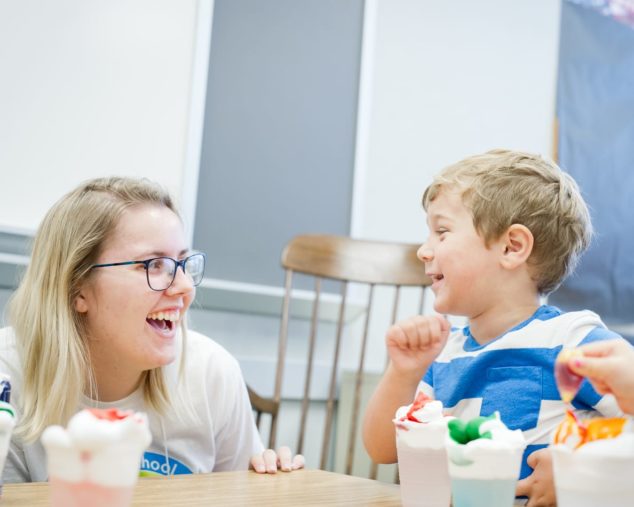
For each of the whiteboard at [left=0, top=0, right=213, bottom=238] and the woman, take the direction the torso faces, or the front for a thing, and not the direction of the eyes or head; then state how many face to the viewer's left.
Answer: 0

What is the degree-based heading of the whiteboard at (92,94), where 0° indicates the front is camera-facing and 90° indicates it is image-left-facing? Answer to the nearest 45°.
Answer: approximately 0°

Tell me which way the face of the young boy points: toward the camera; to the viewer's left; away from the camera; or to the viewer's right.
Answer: to the viewer's left

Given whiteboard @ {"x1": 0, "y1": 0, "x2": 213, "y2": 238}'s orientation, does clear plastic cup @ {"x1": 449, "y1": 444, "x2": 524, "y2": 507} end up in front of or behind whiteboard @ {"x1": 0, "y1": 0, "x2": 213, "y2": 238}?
in front

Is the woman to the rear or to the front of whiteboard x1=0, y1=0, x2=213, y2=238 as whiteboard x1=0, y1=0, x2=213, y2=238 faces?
to the front

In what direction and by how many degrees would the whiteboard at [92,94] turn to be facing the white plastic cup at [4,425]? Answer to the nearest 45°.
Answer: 0° — it already faces it

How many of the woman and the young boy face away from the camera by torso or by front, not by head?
0

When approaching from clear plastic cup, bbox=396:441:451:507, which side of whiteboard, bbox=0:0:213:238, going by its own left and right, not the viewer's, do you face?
front

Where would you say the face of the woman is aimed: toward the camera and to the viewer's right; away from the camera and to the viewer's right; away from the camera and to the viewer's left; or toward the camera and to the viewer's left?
toward the camera and to the viewer's right

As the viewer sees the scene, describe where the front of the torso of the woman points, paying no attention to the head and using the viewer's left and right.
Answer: facing the viewer and to the right of the viewer

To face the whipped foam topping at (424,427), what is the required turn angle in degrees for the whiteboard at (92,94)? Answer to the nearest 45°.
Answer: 0° — it already faces it

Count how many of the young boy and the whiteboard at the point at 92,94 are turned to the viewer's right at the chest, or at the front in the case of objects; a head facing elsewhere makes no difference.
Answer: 0

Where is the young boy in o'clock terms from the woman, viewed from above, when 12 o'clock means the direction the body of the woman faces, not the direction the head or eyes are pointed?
The young boy is roughly at 11 o'clock from the woman.

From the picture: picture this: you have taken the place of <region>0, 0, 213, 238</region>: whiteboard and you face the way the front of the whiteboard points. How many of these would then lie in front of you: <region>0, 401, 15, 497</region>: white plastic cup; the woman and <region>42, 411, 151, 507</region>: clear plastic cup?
3
